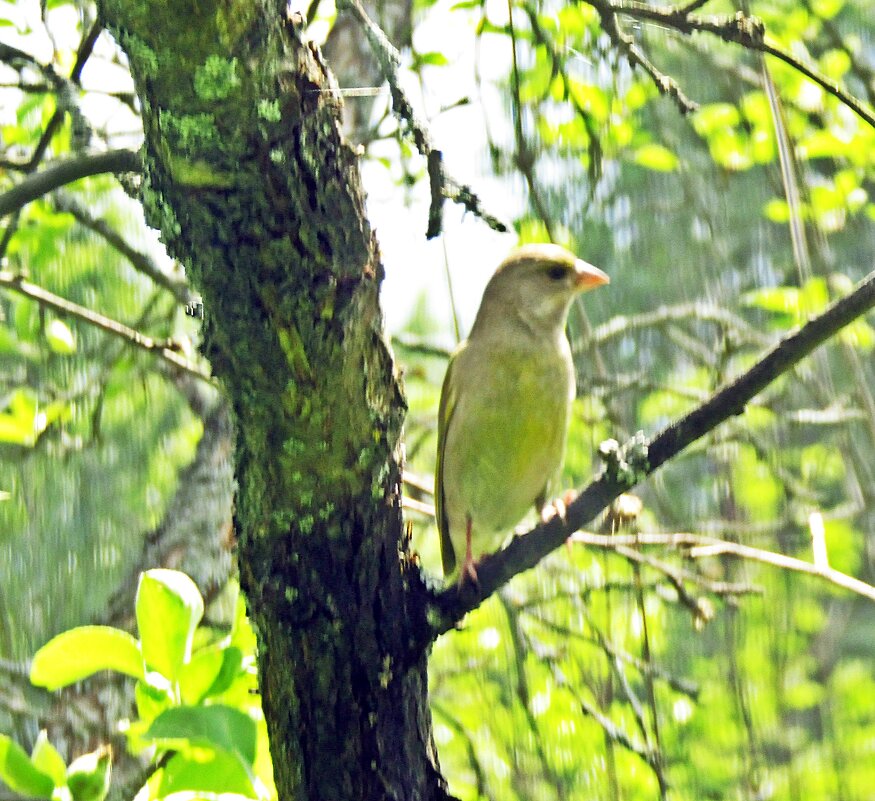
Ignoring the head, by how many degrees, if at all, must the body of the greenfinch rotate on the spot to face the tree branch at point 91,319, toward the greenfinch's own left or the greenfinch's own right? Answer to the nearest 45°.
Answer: approximately 135° to the greenfinch's own right

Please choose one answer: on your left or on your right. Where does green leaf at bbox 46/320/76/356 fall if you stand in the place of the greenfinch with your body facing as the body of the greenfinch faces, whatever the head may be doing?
on your right

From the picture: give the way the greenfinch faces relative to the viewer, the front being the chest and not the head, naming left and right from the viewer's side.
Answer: facing the viewer and to the right of the viewer

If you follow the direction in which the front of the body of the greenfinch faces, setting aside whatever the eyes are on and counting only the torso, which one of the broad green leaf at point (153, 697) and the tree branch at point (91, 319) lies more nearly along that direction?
the broad green leaf

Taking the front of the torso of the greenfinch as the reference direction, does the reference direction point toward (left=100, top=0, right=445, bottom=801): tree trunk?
no

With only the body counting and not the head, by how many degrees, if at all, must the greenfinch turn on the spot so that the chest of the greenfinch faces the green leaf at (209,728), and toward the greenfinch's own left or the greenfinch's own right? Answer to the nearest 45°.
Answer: approximately 45° to the greenfinch's own right

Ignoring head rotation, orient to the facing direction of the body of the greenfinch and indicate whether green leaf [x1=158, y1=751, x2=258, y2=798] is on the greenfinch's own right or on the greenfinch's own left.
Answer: on the greenfinch's own right
